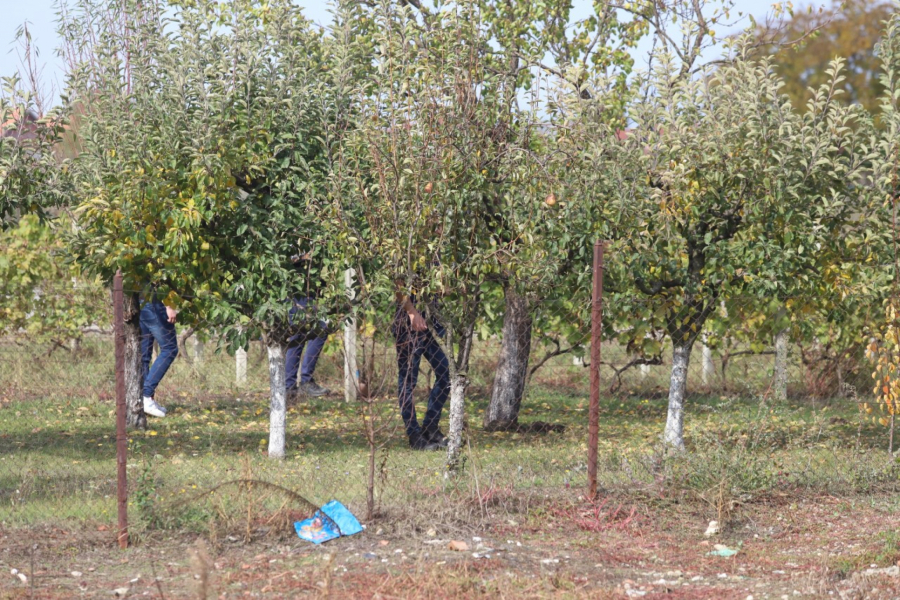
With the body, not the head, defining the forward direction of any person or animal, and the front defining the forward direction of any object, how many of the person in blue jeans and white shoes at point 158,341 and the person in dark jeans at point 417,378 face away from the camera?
0

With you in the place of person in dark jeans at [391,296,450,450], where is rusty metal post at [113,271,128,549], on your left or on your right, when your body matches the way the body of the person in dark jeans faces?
on your right
